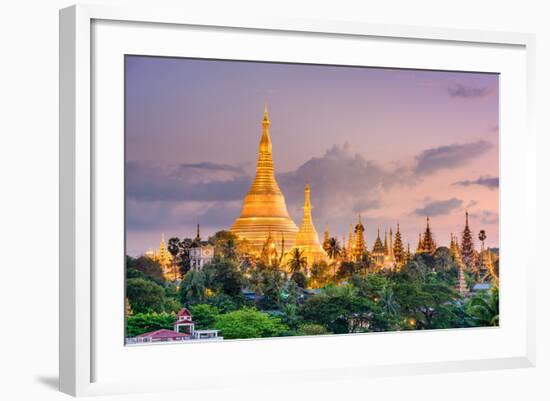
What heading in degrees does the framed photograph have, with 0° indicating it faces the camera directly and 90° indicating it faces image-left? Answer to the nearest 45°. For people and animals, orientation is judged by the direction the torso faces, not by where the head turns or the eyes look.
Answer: approximately 315°
